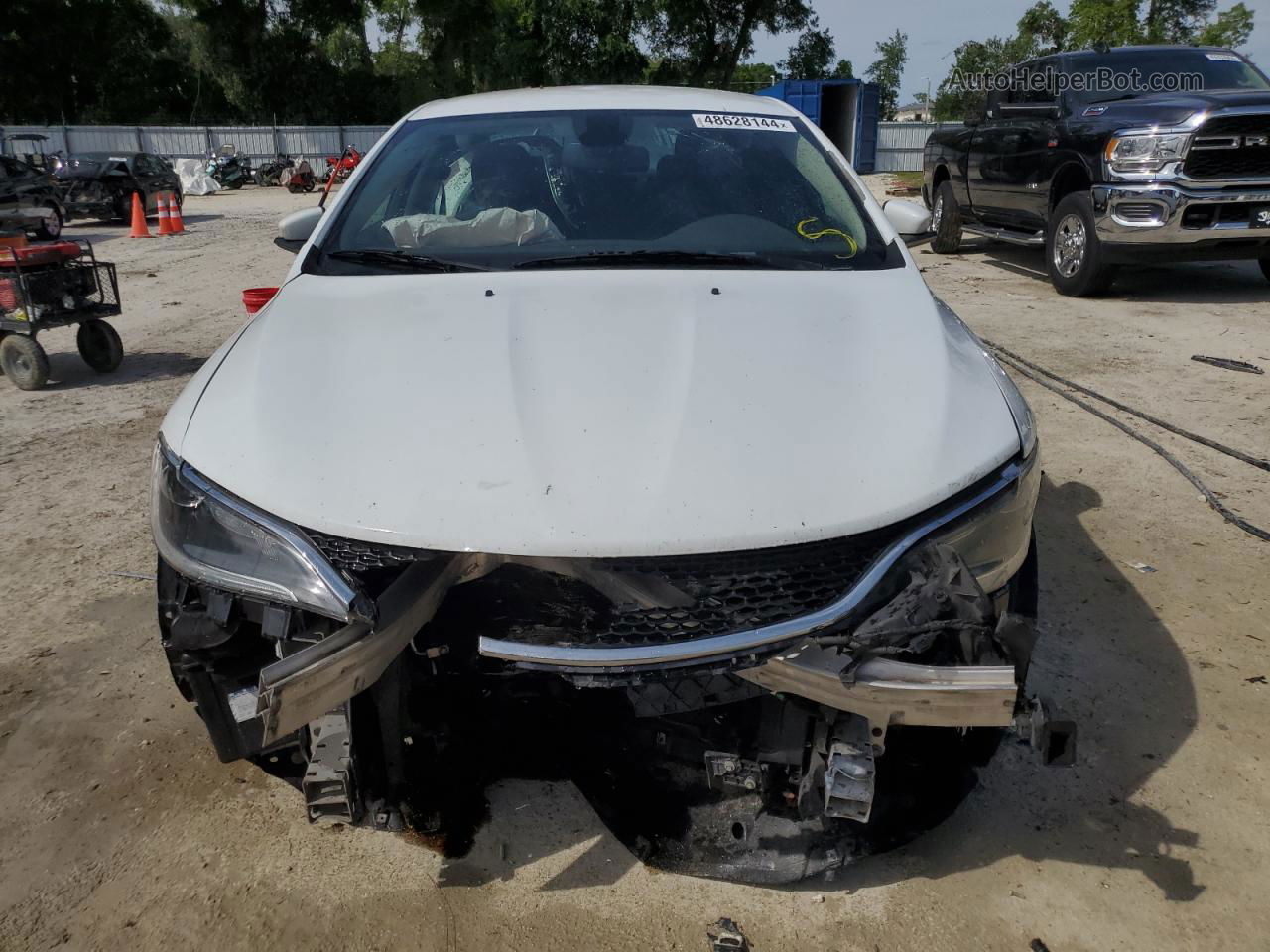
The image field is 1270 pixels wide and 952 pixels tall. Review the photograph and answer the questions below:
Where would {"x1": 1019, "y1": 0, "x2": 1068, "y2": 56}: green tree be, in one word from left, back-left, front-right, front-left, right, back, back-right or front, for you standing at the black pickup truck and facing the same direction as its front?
back-left

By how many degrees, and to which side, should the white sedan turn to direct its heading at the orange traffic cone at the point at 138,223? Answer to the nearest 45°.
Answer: approximately 135° to its right

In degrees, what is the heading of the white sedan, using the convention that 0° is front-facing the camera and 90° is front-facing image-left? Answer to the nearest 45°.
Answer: approximately 0°

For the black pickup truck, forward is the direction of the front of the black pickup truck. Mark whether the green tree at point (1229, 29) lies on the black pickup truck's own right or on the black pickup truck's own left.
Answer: on the black pickup truck's own left

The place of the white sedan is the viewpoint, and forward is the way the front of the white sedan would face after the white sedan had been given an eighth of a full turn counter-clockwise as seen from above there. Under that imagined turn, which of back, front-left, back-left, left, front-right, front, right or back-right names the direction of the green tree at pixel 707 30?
back-left

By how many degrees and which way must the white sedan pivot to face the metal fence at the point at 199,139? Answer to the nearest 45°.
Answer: approximately 180°

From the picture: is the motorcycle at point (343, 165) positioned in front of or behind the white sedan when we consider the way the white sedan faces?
behind
